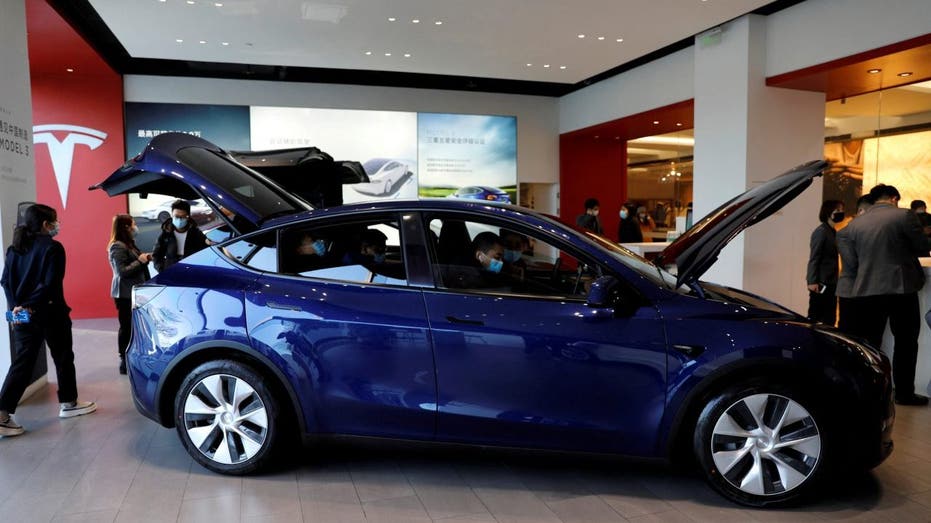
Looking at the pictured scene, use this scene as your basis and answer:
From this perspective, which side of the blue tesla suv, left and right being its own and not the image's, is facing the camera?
right

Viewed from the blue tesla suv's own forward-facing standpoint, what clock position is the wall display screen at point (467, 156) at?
The wall display screen is roughly at 9 o'clock from the blue tesla suv.

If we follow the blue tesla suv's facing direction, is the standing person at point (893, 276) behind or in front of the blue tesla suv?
in front

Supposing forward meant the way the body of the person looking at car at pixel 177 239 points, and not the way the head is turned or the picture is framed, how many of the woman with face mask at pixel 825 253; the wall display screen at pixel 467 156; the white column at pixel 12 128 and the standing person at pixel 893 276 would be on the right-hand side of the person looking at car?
1

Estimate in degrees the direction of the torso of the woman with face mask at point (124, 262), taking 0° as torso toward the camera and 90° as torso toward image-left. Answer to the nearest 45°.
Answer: approximately 270°

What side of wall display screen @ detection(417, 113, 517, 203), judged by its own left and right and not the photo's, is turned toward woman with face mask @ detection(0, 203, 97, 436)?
front

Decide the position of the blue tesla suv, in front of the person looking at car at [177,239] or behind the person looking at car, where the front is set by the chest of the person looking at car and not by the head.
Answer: in front
